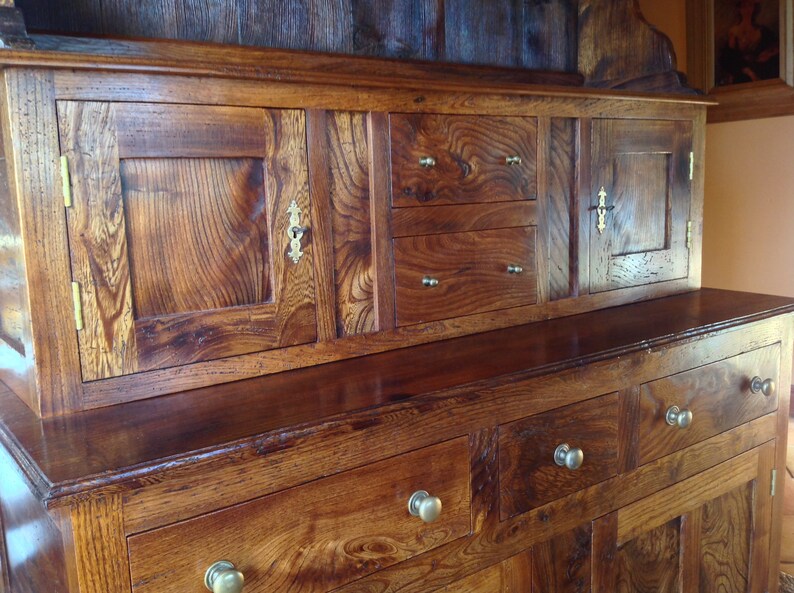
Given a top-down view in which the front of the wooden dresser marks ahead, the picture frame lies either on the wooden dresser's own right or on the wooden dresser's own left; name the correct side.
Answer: on the wooden dresser's own left
